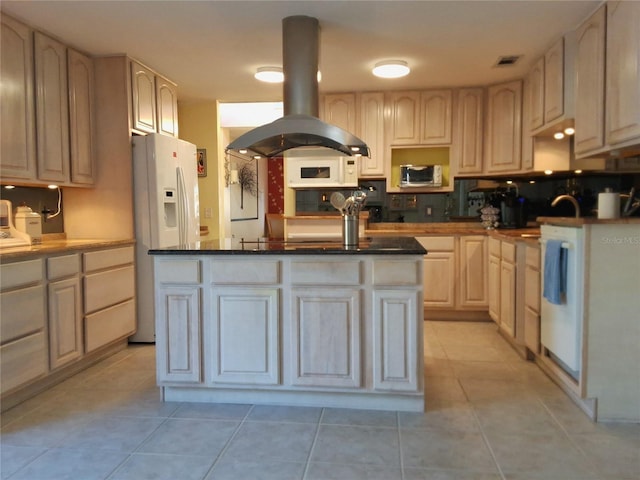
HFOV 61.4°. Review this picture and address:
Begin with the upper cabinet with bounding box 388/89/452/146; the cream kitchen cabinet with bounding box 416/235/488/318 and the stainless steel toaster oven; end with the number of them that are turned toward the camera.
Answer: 3

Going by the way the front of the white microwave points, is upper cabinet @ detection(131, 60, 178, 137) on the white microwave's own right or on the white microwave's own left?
on the white microwave's own right

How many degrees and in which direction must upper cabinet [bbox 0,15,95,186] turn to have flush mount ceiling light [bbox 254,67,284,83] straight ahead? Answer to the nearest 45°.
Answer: approximately 45° to its left

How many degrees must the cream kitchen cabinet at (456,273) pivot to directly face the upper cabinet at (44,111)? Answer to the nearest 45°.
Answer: approximately 45° to its right

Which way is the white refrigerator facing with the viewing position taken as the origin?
facing the viewer and to the right of the viewer

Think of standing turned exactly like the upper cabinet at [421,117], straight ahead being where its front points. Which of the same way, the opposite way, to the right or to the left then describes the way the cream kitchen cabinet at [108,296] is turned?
to the left

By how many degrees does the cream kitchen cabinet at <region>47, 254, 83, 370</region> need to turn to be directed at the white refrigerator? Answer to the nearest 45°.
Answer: approximately 90° to its left

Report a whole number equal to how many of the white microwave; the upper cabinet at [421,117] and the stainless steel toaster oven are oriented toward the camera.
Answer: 3

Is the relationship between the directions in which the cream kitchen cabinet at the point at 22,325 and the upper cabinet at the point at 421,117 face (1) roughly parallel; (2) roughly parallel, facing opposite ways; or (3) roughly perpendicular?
roughly perpendicular
